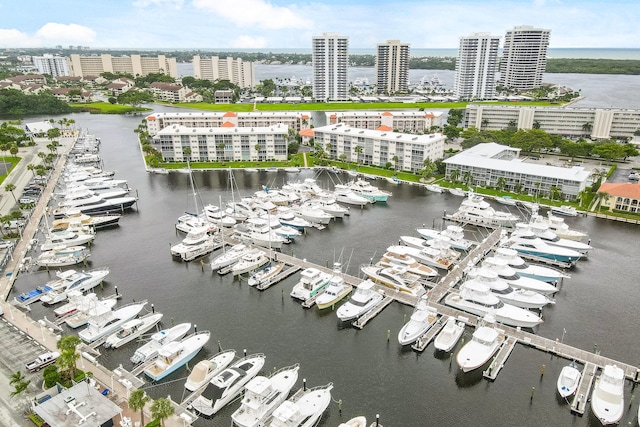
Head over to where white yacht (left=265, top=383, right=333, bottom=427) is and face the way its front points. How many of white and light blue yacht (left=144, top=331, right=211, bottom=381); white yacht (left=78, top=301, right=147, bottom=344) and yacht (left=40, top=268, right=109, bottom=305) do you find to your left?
3

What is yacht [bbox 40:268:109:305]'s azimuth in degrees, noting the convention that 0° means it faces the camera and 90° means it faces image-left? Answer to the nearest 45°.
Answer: approximately 225°

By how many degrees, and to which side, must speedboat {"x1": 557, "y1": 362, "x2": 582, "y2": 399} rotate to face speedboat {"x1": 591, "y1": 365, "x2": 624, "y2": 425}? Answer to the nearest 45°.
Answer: approximately 90° to its left

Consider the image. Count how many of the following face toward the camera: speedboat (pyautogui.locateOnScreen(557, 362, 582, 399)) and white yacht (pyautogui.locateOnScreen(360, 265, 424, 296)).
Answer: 1

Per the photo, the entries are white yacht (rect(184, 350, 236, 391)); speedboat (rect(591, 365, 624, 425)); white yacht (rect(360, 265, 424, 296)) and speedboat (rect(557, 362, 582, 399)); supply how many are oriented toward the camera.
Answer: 2

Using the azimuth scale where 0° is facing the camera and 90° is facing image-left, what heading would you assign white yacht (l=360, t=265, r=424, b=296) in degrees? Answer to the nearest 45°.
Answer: approximately 135°
